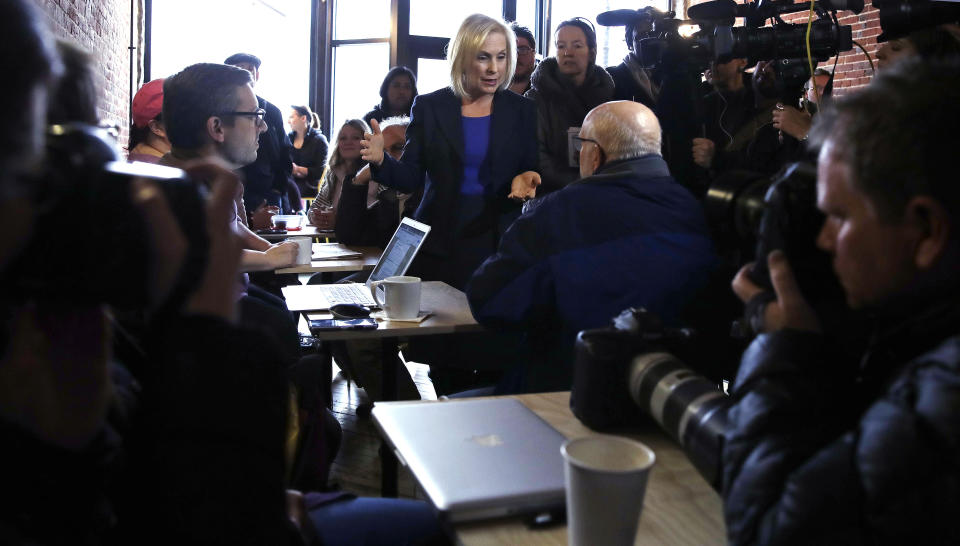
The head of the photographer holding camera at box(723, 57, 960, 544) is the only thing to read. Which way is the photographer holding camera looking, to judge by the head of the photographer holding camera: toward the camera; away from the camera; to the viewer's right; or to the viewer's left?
to the viewer's left

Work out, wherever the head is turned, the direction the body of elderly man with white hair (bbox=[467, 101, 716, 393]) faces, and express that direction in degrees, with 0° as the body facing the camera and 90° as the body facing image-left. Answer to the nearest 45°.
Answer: approximately 135°

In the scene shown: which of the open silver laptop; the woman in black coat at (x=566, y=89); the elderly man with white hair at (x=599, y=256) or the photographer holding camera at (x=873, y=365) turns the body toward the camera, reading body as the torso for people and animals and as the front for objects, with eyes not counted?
the woman in black coat

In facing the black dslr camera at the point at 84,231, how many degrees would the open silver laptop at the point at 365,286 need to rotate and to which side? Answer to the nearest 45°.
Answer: approximately 90° to its left

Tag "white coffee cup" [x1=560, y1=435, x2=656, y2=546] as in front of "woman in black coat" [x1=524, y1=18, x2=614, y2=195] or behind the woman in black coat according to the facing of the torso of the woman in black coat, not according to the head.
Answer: in front

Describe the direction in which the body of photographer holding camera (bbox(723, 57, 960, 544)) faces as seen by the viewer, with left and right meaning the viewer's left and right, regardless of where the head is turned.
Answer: facing to the left of the viewer

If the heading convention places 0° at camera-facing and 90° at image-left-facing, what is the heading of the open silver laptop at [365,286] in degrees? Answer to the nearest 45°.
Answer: approximately 90°

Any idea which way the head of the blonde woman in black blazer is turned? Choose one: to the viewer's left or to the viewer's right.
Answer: to the viewer's right
